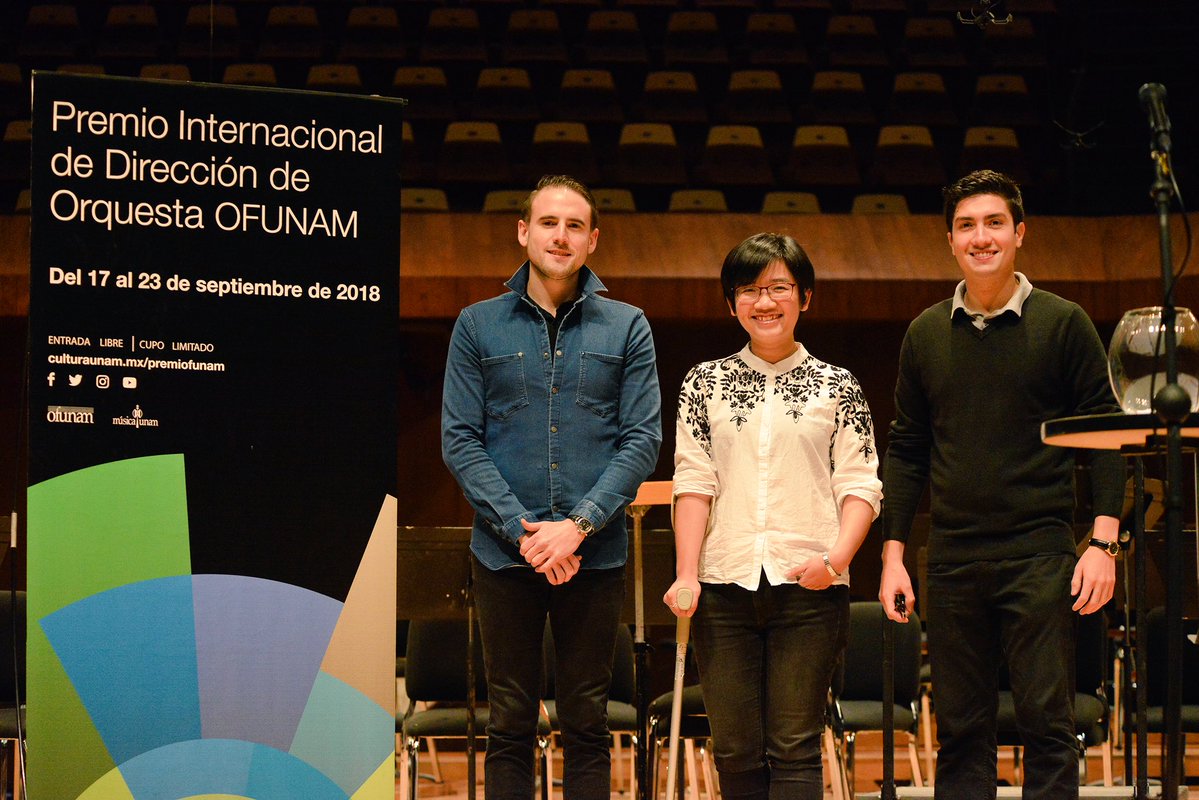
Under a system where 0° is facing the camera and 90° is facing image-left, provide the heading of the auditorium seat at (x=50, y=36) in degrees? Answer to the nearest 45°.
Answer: approximately 0°

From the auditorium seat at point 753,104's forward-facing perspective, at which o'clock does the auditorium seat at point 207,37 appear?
the auditorium seat at point 207,37 is roughly at 3 o'clock from the auditorium seat at point 753,104.

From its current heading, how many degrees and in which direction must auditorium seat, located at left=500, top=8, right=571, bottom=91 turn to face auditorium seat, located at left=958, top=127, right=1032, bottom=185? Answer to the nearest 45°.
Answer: approximately 45° to its left

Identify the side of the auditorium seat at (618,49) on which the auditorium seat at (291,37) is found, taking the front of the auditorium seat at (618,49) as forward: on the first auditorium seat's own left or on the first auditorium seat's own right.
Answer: on the first auditorium seat's own right

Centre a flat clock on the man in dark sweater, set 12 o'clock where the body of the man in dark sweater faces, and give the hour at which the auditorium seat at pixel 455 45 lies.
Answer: The auditorium seat is roughly at 5 o'clock from the man in dark sweater.

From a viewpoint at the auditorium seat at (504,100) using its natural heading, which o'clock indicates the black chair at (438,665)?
The black chair is roughly at 12 o'clock from the auditorium seat.

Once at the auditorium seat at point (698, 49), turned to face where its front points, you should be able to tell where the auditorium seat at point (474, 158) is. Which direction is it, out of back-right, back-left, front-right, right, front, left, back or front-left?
front-right

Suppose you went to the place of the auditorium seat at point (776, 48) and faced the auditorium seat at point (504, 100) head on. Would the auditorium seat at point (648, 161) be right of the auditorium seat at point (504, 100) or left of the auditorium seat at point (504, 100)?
left

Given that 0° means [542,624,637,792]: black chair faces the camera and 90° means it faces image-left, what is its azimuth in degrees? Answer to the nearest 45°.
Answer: approximately 0°

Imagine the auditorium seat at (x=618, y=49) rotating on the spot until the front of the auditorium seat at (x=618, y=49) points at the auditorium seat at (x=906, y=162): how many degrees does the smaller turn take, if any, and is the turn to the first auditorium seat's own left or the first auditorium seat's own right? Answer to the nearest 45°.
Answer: approximately 45° to the first auditorium seat's own left
